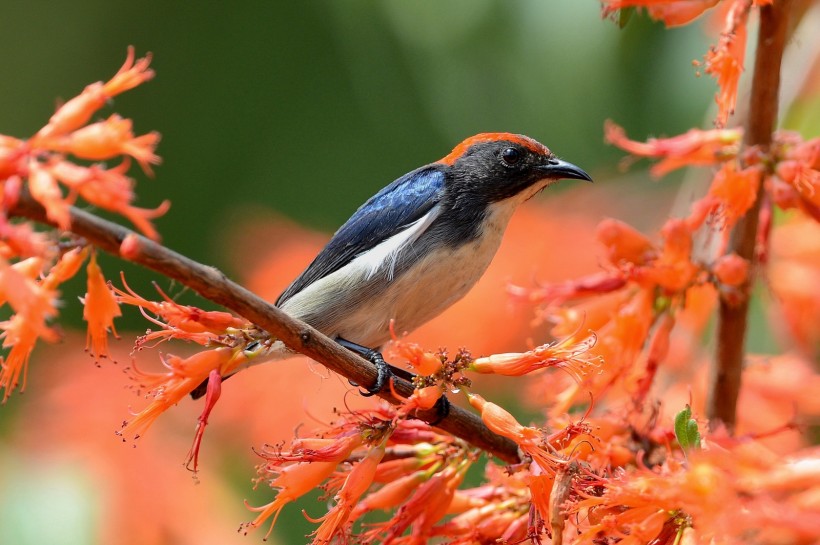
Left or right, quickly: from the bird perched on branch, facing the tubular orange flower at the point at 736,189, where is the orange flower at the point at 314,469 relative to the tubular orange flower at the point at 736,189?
right

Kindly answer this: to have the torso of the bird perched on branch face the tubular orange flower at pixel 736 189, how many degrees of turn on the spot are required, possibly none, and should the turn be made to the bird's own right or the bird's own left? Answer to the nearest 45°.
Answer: approximately 45° to the bird's own right

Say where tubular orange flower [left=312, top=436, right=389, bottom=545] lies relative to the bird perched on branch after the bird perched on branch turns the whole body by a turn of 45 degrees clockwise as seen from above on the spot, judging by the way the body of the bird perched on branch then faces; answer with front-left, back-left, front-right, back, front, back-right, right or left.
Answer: front-right

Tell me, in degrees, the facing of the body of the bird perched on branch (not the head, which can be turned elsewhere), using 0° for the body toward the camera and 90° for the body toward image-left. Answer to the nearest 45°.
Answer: approximately 270°

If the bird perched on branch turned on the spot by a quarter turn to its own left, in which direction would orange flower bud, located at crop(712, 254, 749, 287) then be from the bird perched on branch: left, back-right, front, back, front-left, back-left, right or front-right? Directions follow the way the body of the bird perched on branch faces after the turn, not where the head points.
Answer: back-right

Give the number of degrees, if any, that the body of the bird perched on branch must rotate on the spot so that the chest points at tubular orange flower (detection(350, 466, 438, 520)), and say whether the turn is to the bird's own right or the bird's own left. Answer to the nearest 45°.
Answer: approximately 90° to the bird's own right

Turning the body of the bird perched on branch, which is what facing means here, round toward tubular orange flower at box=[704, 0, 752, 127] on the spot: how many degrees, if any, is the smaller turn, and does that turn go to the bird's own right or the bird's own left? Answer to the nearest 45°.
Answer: approximately 45° to the bird's own right

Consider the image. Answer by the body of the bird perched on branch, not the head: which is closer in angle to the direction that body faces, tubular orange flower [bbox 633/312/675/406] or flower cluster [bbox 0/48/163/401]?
the tubular orange flower

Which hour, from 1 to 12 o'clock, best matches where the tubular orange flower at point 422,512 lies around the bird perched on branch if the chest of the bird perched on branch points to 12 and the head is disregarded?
The tubular orange flower is roughly at 3 o'clock from the bird perched on branch.

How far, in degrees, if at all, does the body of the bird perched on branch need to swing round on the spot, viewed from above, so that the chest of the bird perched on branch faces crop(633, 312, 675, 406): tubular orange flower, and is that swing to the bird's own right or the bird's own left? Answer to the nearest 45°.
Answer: approximately 45° to the bird's own right

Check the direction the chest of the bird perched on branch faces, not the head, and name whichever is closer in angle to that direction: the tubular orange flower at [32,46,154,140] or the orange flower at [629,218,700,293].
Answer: the orange flower

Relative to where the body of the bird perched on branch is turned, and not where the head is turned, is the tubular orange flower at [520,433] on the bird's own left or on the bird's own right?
on the bird's own right

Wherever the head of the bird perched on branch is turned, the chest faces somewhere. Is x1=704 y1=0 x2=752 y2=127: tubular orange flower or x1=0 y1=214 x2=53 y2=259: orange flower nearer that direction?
the tubular orange flower
